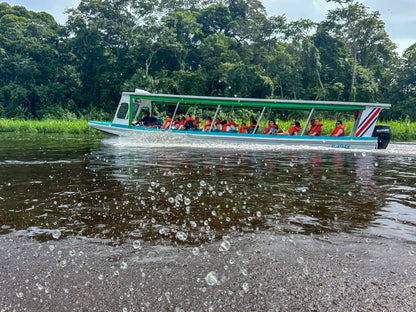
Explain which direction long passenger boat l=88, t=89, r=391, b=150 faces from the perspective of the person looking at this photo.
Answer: facing to the left of the viewer
